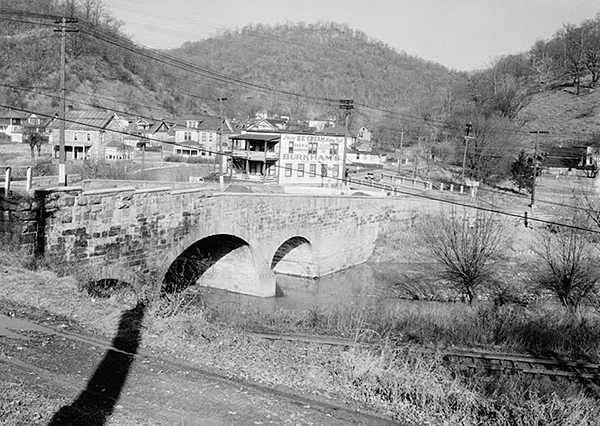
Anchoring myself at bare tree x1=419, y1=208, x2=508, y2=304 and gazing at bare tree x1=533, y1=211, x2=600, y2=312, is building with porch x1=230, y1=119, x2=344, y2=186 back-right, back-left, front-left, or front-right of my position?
back-left

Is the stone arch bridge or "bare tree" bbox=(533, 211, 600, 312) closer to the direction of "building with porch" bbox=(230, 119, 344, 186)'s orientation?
the stone arch bridge

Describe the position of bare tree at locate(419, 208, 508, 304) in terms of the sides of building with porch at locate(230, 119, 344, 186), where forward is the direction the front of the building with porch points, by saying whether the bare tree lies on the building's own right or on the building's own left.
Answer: on the building's own left

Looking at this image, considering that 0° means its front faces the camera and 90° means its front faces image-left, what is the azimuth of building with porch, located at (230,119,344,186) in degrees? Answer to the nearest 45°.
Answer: approximately 45°

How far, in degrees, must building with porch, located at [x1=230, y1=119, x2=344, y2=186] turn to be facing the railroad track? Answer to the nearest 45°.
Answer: approximately 45° to its left

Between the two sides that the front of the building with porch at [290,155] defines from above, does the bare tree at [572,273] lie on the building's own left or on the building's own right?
on the building's own left
